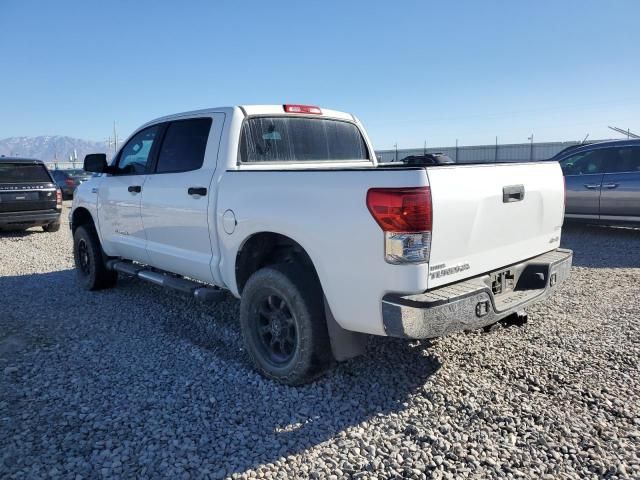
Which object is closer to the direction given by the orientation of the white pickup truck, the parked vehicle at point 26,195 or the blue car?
the parked vehicle

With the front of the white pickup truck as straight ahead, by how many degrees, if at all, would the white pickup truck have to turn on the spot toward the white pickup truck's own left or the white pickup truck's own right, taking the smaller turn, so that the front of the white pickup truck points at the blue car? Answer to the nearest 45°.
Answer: approximately 90° to the white pickup truck's own right

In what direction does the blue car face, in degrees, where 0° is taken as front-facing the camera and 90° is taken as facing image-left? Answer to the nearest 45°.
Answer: approximately 90°

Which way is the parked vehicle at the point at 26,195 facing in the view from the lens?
facing away from the viewer

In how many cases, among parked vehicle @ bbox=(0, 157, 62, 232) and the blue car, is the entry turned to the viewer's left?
1

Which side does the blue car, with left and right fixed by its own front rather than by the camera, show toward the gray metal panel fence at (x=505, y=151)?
right

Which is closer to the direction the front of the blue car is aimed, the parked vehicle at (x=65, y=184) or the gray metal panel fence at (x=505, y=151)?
the parked vehicle

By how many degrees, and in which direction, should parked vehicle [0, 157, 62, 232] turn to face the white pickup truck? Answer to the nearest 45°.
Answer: approximately 180°

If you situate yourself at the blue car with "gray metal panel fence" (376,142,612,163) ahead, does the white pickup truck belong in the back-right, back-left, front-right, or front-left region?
back-left

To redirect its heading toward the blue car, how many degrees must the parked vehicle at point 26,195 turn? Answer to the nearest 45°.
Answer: approximately 135° to its right

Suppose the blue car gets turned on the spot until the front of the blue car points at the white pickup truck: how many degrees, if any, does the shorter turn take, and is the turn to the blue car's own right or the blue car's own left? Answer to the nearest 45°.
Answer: approximately 90° to the blue car's own left
